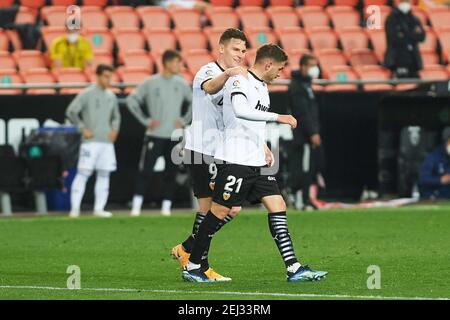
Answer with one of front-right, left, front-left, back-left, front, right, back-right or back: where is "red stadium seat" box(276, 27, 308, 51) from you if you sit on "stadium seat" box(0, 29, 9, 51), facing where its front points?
left

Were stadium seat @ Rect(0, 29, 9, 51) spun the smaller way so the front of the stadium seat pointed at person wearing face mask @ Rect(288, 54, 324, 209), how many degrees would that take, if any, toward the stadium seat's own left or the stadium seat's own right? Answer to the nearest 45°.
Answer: approximately 45° to the stadium seat's own left

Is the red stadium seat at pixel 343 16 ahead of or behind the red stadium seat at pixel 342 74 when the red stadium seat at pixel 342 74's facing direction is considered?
behind

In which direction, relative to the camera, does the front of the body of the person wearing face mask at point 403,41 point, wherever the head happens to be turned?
toward the camera

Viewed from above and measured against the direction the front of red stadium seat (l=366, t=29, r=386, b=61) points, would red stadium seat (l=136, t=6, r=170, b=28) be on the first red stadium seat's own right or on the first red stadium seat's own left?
on the first red stadium seat's own right

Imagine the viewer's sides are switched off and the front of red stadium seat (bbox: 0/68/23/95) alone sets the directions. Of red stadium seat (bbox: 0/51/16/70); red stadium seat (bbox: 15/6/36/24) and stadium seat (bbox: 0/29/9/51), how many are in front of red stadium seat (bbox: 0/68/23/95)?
0

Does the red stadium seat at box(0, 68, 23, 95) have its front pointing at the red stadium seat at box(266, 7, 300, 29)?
no

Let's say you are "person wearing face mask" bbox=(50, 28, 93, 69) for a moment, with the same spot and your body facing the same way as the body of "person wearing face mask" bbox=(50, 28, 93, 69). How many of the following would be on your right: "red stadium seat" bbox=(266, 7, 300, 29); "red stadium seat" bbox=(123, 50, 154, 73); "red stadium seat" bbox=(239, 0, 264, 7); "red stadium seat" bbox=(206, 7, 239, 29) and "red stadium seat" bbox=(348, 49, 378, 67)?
0

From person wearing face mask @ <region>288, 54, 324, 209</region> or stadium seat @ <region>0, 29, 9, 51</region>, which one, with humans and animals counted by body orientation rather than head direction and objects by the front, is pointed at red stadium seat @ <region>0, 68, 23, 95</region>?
the stadium seat

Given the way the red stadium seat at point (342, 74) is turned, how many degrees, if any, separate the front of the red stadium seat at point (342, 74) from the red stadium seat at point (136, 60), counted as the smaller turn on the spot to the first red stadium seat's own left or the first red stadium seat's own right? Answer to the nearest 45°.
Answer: approximately 90° to the first red stadium seat's own right

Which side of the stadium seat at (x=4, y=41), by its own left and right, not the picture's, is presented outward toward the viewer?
front

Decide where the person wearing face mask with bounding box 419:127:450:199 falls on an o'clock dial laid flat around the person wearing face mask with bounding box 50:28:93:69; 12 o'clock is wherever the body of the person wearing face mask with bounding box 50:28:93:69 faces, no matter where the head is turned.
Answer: the person wearing face mask with bounding box 419:127:450:199 is roughly at 10 o'clock from the person wearing face mask with bounding box 50:28:93:69.

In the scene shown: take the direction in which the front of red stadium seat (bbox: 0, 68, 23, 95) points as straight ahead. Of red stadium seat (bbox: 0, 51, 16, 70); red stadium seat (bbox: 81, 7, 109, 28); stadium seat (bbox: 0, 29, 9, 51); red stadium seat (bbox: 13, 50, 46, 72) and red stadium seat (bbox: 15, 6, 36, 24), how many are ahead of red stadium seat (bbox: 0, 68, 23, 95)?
0

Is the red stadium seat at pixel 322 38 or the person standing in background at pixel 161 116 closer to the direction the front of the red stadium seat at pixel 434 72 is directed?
the person standing in background

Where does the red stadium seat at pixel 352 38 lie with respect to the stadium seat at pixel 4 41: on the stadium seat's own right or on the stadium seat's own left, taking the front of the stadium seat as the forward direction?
on the stadium seat's own left

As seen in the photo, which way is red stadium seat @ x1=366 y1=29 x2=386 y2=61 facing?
toward the camera
